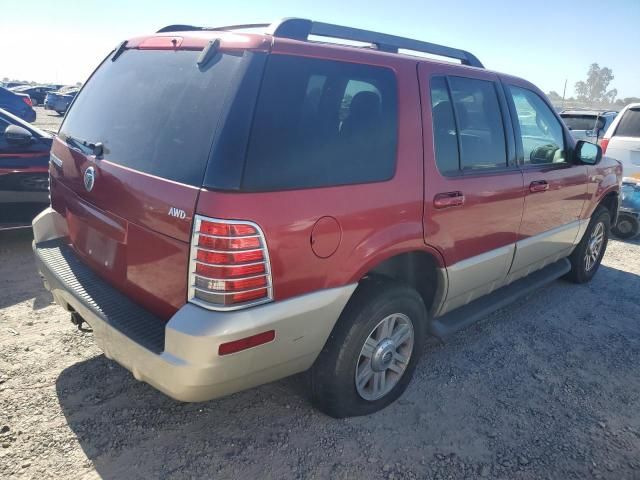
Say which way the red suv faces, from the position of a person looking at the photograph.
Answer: facing away from the viewer and to the right of the viewer

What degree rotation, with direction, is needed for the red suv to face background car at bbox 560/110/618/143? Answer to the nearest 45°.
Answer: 0° — it already faces it

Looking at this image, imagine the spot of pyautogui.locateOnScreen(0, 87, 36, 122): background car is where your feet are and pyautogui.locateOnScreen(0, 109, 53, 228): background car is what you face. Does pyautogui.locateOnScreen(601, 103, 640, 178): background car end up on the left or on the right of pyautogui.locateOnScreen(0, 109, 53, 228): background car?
left

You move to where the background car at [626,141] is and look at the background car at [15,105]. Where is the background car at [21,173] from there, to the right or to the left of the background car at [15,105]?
left

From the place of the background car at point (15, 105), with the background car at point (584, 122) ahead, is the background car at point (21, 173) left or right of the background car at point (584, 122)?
right

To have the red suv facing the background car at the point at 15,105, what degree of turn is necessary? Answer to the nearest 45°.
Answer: approximately 90° to its left

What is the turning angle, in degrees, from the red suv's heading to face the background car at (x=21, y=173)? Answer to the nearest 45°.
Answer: approximately 90° to its left

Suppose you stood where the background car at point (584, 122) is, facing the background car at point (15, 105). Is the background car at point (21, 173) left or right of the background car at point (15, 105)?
left
